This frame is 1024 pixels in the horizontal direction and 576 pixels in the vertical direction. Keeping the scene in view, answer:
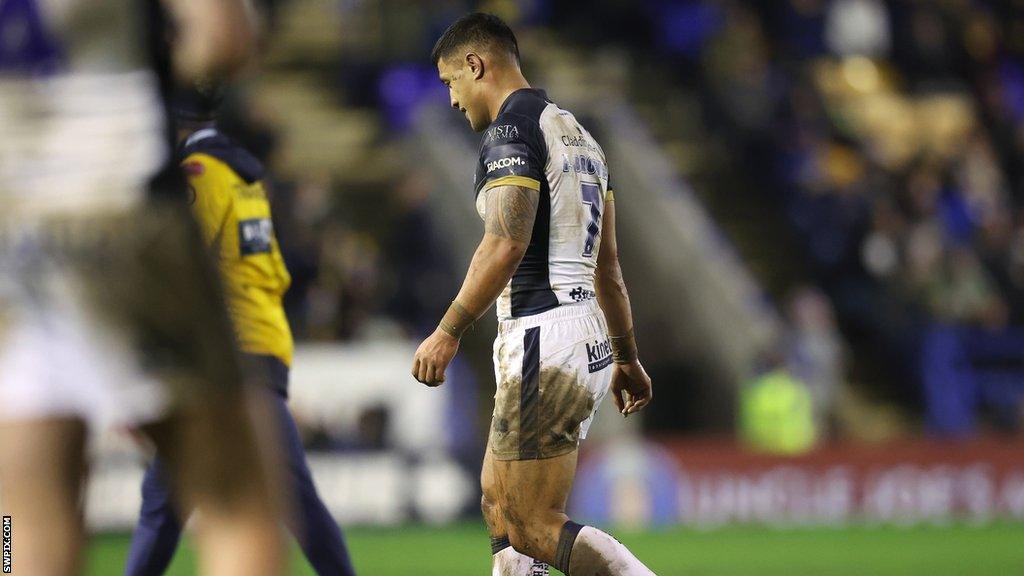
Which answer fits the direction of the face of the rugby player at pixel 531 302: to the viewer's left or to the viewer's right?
to the viewer's left

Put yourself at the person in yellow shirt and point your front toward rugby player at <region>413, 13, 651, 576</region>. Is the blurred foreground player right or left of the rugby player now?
right

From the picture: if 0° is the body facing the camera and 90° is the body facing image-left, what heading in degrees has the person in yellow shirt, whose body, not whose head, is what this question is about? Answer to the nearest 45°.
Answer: approximately 135°

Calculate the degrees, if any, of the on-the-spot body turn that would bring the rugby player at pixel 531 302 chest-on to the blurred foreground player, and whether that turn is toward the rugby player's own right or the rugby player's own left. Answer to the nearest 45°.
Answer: approximately 135° to the rugby player's own left

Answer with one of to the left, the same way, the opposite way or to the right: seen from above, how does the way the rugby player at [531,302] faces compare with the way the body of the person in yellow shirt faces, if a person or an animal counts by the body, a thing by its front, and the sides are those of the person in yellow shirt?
the same way

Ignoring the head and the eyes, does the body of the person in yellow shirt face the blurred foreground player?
no

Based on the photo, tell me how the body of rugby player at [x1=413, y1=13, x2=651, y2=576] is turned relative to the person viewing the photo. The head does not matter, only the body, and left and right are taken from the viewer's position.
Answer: facing away from the viewer and to the left of the viewer

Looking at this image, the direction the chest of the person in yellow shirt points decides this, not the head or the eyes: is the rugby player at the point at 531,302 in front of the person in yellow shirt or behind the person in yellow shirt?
behind

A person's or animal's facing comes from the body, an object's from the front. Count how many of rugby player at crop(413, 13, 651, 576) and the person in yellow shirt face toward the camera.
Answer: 0

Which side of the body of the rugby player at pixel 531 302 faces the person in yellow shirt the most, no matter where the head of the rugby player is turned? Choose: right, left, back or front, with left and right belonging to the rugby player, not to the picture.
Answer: front
